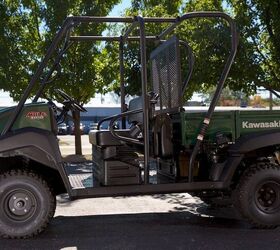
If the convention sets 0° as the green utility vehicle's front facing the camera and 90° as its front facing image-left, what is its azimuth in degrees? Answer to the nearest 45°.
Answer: approximately 90°
